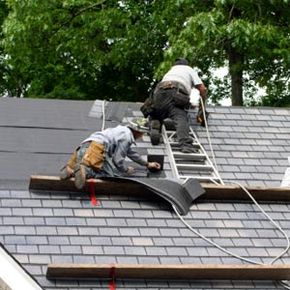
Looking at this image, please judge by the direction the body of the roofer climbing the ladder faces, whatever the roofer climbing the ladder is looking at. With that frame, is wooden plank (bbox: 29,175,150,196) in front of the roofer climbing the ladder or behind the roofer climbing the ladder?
behind

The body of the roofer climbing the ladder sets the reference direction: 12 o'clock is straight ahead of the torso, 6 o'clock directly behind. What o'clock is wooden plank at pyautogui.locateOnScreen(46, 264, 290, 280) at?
The wooden plank is roughly at 6 o'clock from the roofer climbing the ladder.

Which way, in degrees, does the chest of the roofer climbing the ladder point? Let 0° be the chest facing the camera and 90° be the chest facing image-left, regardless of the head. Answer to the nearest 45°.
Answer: approximately 180°

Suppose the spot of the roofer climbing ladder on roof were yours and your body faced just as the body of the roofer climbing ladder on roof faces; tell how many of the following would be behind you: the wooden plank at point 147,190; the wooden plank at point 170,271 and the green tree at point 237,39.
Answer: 2

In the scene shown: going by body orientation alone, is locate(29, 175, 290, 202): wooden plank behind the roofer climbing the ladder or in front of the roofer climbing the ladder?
behind

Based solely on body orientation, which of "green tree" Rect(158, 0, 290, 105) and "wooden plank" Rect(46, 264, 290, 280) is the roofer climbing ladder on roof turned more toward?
the green tree

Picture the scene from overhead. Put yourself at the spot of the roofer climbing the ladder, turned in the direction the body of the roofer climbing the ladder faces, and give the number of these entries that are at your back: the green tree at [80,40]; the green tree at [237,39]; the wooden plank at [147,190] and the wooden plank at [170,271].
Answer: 2

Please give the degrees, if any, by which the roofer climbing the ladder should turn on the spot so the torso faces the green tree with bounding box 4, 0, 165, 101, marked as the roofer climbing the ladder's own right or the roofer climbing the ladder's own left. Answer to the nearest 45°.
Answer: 0° — they already face it

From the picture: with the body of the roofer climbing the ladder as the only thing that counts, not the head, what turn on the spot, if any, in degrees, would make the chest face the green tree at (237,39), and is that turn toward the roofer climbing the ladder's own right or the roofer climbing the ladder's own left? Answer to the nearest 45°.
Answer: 0° — they already face it
